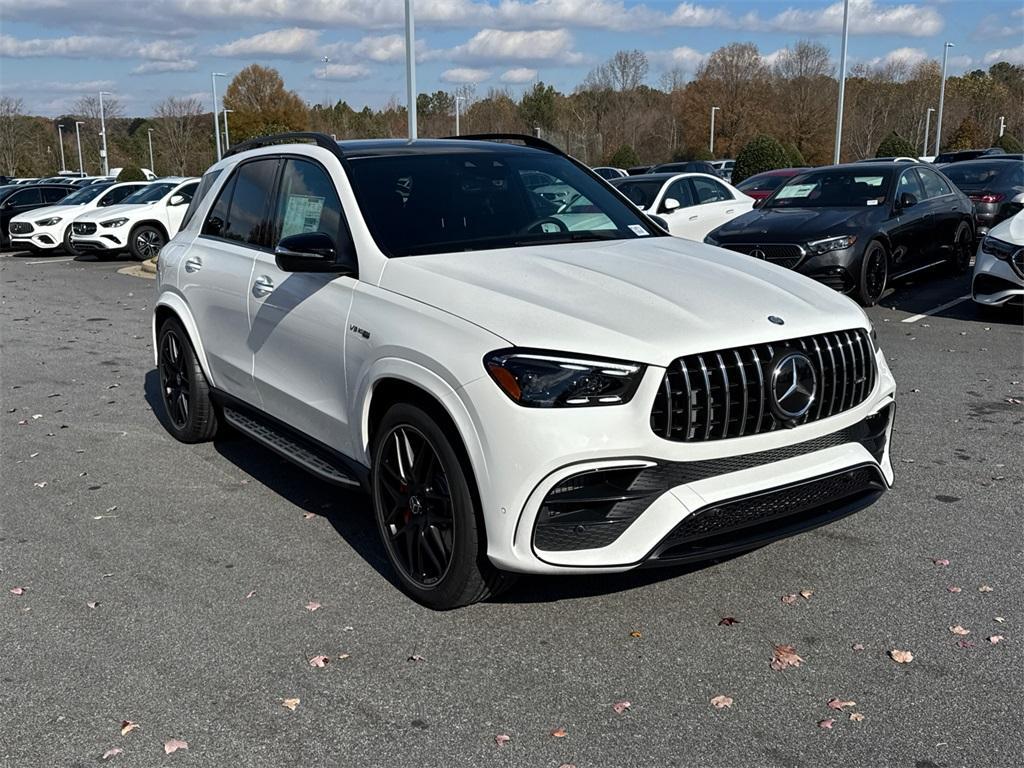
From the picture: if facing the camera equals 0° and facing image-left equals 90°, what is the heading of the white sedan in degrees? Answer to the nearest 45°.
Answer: approximately 45°

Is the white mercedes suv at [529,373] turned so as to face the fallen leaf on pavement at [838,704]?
yes

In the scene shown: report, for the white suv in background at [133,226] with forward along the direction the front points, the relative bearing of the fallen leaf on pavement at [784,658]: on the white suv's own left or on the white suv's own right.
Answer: on the white suv's own left

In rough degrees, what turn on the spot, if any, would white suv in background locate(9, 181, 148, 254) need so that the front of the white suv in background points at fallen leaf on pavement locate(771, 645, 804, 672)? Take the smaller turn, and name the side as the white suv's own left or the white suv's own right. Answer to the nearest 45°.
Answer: approximately 45° to the white suv's own left

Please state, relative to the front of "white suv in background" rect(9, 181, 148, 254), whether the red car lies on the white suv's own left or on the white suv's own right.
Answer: on the white suv's own left

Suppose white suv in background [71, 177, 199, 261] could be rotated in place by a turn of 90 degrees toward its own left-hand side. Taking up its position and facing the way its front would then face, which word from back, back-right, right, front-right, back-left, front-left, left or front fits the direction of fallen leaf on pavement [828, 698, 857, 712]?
front-right

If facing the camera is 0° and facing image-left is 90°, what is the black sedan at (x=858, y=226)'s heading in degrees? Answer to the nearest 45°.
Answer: approximately 45°

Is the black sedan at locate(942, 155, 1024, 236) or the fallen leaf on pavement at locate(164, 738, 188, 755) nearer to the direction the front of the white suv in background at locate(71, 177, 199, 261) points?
the fallen leaf on pavement

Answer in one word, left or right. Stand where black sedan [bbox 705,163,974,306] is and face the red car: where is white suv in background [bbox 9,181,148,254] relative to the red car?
left

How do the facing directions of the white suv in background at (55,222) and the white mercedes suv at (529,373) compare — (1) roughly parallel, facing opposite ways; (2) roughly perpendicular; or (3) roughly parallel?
roughly perpendicular

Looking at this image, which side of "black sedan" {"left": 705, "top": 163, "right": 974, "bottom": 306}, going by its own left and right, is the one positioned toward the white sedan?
right

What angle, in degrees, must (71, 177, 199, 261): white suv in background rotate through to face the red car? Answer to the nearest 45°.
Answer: approximately 135° to its left

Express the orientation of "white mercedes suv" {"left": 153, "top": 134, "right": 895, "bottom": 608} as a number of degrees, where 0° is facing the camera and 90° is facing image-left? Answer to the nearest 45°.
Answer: approximately 315°
